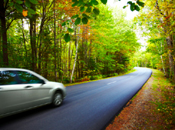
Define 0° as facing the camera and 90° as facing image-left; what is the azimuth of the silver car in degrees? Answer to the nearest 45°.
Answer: approximately 225°
